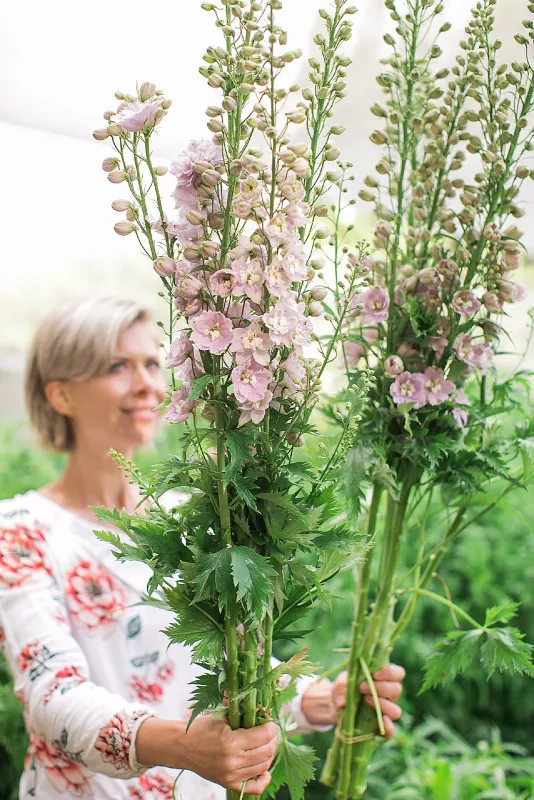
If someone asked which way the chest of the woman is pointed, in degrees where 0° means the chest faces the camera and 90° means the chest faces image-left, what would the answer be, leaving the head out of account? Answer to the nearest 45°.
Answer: approximately 315°

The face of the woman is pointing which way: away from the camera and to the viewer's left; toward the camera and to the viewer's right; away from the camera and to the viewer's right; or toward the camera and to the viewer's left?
toward the camera and to the viewer's right
